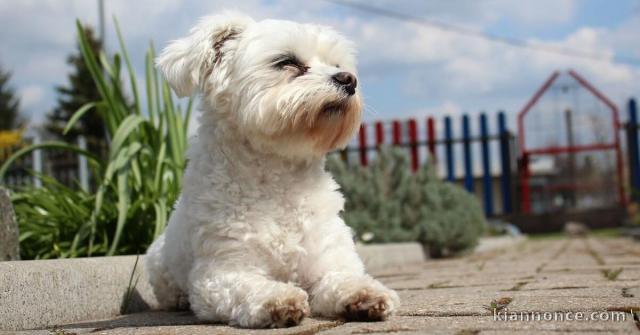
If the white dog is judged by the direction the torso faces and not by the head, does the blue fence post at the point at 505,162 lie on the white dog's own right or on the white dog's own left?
on the white dog's own left

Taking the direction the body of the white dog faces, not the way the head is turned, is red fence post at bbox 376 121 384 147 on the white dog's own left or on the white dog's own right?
on the white dog's own left

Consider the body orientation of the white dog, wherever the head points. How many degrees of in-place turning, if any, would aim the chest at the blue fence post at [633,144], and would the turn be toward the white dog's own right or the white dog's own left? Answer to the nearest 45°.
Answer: approximately 90° to the white dog's own left

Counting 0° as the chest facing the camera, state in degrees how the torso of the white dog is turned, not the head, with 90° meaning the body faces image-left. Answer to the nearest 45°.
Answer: approximately 315°

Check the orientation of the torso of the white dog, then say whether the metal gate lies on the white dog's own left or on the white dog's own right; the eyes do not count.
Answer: on the white dog's own left

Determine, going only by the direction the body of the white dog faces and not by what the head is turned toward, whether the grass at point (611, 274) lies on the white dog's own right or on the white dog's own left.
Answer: on the white dog's own left

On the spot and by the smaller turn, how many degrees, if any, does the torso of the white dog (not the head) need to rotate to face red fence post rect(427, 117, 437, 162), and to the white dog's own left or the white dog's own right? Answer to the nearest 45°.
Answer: approximately 135° to the white dog's own left

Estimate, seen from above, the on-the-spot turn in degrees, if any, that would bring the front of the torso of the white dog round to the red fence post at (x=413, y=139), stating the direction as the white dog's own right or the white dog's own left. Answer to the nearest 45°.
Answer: approximately 135° to the white dog's own left

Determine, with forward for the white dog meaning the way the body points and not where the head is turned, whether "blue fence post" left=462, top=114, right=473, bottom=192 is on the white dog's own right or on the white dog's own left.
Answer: on the white dog's own left
